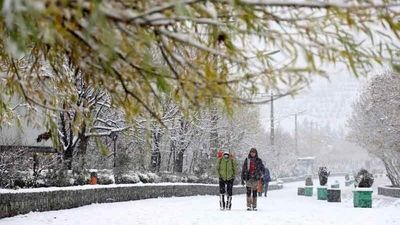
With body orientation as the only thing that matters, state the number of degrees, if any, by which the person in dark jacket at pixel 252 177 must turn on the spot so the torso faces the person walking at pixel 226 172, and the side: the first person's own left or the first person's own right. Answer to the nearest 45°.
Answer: approximately 90° to the first person's own right

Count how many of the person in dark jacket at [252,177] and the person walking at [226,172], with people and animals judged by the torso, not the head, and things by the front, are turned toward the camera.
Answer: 2

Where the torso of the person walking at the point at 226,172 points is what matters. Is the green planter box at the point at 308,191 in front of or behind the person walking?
behind

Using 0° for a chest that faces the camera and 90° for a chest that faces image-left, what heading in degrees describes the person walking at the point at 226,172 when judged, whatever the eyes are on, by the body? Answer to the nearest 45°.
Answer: approximately 0°

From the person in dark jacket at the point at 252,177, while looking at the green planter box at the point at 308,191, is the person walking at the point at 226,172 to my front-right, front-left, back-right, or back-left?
back-left

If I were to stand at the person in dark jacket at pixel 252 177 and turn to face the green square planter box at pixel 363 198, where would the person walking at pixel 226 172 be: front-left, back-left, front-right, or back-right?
back-left

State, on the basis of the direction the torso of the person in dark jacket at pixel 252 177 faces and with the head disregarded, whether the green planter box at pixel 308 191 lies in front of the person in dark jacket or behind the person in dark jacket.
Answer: behind

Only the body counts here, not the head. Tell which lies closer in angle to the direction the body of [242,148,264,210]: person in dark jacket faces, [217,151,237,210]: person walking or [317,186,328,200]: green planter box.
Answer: the person walking

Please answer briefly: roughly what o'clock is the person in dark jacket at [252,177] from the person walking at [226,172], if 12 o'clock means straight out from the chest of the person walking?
The person in dark jacket is roughly at 9 o'clock from the person walking.
